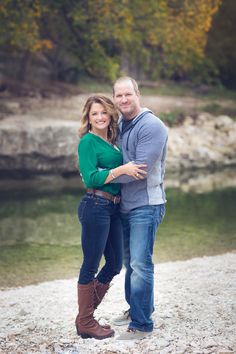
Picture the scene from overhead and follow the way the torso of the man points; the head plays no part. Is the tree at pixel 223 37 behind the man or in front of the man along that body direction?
behind

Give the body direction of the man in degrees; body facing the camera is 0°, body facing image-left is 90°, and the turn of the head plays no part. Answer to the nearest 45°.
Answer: approximately 45°
